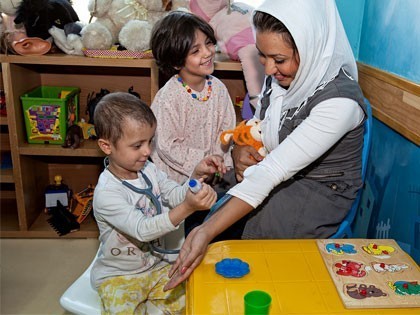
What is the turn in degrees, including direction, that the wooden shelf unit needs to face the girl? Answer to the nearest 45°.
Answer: approximately 45° to its left

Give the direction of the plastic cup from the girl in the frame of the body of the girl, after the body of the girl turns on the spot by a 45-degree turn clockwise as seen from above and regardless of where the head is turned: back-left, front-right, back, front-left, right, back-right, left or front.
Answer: front

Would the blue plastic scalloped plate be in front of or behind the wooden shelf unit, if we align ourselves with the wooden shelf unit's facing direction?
in front

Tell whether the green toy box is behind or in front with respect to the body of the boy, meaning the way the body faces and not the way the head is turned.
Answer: behind

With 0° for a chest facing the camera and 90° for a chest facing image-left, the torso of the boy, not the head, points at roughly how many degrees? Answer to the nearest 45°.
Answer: approximately 315°

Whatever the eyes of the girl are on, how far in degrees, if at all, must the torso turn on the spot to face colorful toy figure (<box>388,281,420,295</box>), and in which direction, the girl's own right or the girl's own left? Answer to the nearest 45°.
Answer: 0° — they already face it

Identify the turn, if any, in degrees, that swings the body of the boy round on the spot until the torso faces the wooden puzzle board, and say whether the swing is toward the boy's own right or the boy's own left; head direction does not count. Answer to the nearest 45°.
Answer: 0° — they already face it

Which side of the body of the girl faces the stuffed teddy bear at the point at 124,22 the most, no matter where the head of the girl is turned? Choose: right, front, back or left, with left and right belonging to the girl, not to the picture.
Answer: back

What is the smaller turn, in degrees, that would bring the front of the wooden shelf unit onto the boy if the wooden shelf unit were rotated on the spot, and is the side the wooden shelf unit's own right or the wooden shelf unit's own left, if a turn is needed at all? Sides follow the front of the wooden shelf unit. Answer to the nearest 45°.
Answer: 0° — it already faces them
